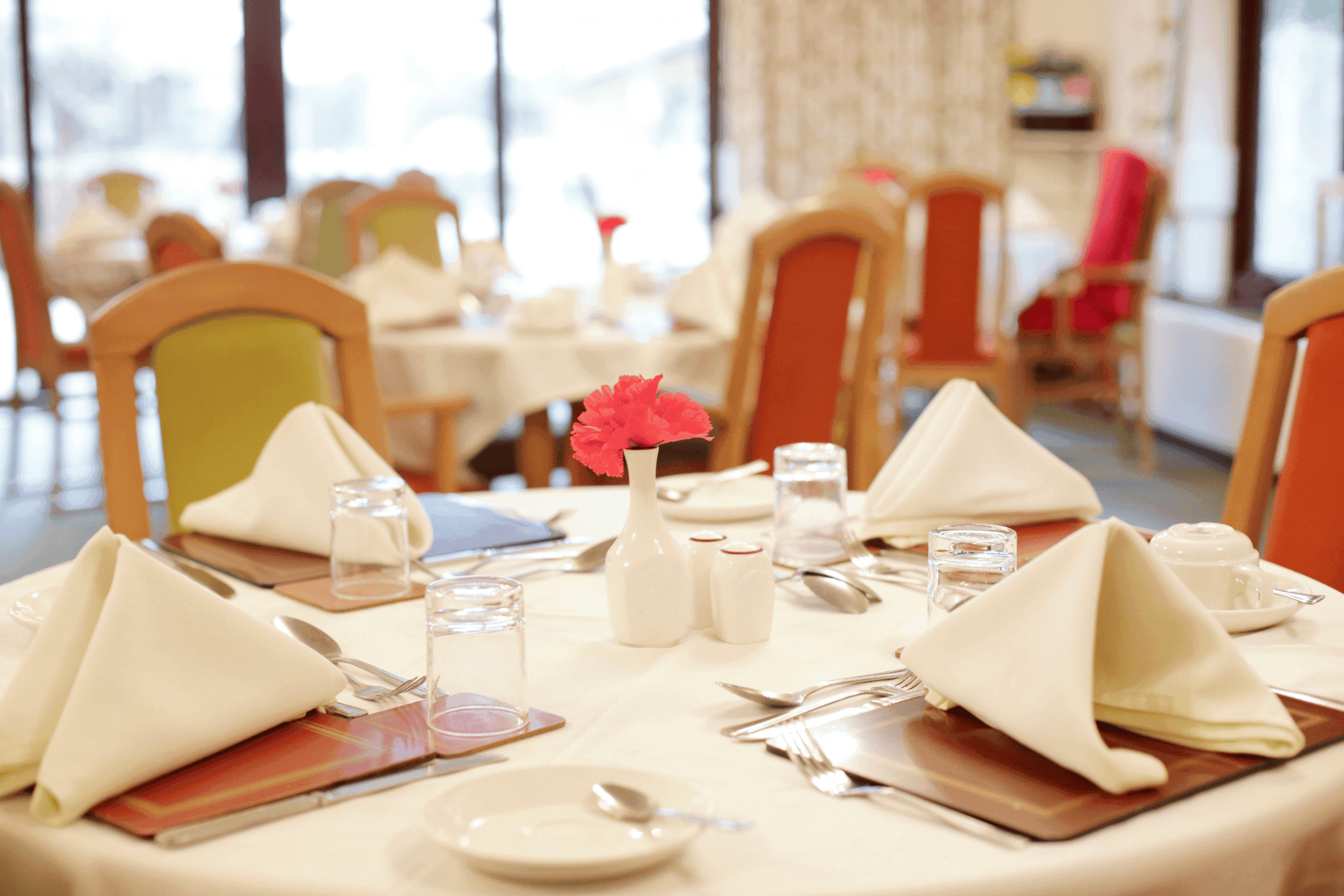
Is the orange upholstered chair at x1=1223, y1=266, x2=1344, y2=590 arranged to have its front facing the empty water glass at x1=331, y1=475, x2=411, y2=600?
yes

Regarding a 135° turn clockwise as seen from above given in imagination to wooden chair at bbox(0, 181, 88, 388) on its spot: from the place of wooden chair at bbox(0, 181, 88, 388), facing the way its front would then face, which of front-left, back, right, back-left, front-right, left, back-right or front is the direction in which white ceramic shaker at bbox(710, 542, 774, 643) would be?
front-left

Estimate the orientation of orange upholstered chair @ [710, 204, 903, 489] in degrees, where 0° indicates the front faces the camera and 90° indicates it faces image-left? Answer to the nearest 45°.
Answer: approximately 45°

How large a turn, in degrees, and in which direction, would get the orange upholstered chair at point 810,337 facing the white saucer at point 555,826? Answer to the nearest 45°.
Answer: approximately 45° to its left

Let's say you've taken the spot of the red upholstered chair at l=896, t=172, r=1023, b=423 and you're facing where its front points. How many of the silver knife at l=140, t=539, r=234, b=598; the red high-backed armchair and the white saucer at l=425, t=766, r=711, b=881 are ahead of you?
2

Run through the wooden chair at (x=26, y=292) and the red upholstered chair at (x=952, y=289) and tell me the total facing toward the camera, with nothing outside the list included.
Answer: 1

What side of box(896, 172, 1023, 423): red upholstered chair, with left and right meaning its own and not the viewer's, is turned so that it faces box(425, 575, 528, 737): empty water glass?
front

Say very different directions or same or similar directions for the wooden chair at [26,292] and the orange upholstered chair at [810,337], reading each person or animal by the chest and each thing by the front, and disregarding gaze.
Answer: very different directions

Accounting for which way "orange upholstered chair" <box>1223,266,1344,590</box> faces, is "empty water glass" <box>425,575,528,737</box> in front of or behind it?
in front

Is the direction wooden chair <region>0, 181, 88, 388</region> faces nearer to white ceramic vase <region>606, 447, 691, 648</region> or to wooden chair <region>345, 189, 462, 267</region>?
the wooden chair
